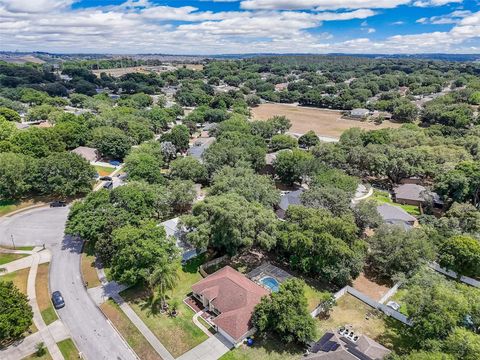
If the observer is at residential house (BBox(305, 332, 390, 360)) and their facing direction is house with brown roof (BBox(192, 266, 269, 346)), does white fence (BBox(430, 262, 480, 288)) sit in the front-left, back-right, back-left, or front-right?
back-right

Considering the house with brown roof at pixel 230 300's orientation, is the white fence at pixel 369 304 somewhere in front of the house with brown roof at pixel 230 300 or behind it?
behind

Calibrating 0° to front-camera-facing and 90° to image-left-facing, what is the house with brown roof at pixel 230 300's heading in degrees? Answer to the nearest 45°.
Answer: approximately 45°

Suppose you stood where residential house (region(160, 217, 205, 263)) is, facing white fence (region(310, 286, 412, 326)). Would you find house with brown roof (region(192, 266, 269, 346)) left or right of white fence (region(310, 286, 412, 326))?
right

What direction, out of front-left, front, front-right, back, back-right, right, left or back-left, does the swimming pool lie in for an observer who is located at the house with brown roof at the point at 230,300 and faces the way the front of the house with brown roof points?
back

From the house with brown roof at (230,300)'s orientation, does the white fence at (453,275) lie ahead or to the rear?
to the rear

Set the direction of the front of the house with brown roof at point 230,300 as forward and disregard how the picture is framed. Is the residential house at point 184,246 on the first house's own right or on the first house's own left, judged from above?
on the first house's own right
